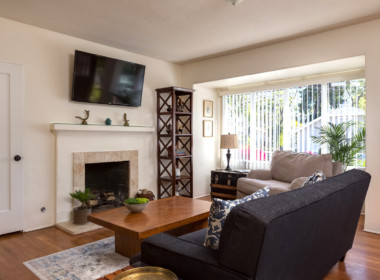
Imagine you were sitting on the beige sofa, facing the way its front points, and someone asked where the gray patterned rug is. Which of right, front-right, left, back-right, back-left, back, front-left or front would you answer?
front

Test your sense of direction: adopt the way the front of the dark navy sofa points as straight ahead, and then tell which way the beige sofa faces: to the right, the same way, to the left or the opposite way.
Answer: to the left

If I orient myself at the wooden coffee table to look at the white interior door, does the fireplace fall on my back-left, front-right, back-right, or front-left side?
front-right

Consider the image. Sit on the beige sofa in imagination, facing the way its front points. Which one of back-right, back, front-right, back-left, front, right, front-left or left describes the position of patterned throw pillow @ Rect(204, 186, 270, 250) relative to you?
front-left

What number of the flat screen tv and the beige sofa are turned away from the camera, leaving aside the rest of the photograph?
0

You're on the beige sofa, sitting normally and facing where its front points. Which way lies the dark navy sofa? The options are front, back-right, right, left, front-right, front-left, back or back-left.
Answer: front-left

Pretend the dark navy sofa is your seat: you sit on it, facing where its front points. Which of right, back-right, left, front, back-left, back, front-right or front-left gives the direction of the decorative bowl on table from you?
front

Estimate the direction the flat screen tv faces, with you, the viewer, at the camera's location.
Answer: facing the viewer and to the right of the viewer

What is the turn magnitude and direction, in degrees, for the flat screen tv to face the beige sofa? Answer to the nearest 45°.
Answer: approximately 45° to its left

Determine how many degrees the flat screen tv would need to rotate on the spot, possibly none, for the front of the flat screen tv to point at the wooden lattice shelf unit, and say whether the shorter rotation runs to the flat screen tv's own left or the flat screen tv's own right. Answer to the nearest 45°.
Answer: approximately 90° to the flat screen tv's own left

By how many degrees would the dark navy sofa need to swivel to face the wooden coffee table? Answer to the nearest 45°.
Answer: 0° — it already faces it

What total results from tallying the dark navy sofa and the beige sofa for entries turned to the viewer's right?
0

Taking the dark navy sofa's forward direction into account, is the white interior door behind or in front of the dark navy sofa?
in front

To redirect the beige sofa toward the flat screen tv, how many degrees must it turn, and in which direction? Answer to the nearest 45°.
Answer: approximately 45° to its right

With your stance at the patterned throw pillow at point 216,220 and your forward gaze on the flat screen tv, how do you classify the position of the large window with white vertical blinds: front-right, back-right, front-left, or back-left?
front-right

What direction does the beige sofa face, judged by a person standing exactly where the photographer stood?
facing the viewer and to the left of the viewer

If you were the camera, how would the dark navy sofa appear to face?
facing away from the viewer and to the left of the viewer
